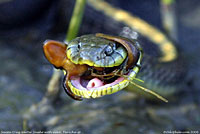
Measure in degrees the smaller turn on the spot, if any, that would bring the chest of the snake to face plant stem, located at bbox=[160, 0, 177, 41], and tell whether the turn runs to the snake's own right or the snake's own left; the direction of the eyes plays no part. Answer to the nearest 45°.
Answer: approximately 180°

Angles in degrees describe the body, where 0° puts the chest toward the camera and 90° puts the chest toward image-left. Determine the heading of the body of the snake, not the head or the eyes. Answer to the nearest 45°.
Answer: approximately 45°
